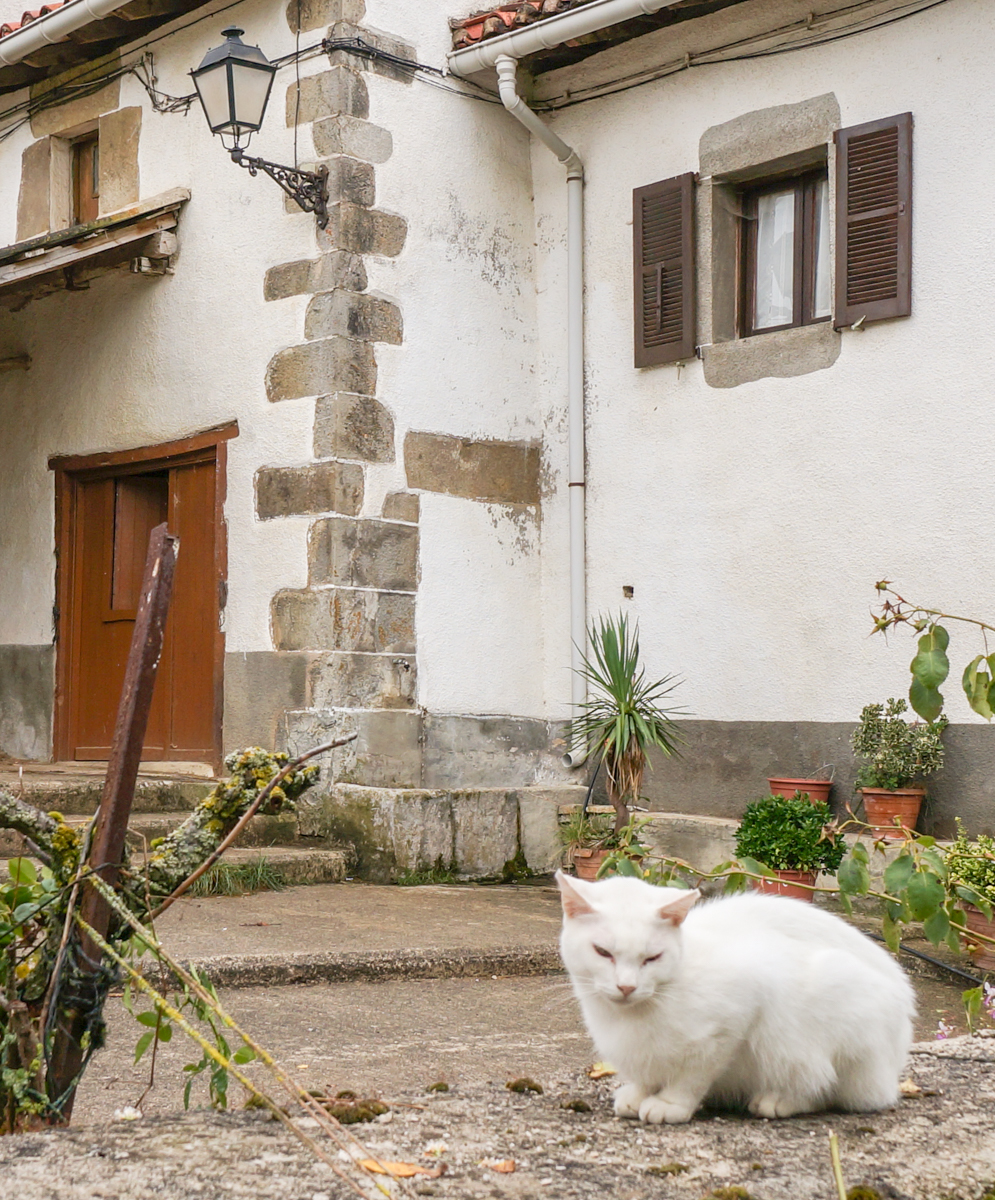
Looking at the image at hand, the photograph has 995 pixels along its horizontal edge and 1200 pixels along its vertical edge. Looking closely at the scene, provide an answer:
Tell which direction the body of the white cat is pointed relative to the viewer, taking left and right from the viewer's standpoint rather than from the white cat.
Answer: facing the viewer and to the left of the viewer

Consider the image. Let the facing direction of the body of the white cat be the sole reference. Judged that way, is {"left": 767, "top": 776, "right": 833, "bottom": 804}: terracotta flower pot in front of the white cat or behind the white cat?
behind

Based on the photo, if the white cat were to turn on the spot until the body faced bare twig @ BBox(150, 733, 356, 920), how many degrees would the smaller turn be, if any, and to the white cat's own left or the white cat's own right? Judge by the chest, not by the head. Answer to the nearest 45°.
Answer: approximately 45° to the white cat's own right

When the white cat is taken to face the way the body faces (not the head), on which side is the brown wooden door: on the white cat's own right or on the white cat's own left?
on the white cat's own right

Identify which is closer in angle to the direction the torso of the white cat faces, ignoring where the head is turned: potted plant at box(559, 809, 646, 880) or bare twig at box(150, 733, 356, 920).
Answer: the bare twig

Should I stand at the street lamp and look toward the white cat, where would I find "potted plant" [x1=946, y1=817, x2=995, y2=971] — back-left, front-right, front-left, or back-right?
front-left

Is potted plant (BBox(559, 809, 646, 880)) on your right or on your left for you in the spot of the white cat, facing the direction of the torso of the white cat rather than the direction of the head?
on your right

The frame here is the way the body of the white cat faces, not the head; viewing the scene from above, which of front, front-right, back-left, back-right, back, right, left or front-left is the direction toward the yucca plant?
back-right

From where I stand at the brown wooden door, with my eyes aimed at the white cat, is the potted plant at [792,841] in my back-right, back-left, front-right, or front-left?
front-left

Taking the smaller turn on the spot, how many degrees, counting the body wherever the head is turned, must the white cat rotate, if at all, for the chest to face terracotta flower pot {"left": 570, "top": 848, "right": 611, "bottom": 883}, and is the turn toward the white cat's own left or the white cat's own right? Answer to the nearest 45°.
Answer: approximately 135° to the white cat's own right
